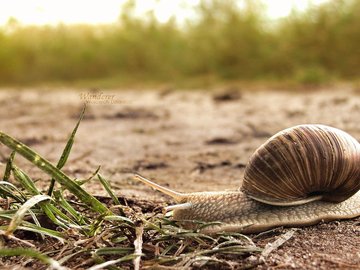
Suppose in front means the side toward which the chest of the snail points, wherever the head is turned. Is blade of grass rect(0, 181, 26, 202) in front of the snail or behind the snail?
in front

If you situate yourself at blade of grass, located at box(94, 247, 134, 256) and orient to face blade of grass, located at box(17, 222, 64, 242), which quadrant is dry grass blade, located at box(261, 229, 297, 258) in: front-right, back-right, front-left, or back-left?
back-right

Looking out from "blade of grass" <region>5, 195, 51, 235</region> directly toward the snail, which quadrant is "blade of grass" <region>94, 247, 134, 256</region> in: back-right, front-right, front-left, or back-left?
front-right

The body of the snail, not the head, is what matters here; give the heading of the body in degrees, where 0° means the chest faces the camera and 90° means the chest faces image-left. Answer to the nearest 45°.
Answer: approximately 90°

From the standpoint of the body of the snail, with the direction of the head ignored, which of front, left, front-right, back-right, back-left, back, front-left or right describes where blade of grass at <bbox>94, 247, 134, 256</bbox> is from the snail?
front-left

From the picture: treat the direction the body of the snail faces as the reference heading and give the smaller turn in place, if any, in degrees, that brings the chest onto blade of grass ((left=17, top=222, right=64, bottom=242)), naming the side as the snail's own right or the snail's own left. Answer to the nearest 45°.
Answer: approximately 45° to the snail's own left

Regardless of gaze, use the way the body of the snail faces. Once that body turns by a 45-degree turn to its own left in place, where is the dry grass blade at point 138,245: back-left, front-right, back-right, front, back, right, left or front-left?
front

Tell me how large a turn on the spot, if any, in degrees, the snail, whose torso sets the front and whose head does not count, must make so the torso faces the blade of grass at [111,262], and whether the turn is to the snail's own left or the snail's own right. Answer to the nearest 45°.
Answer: approximately 45° to the snail's own left

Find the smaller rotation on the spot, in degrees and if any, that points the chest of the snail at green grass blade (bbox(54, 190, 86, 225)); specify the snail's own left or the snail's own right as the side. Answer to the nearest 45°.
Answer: approximately 45° to the snail's own left
